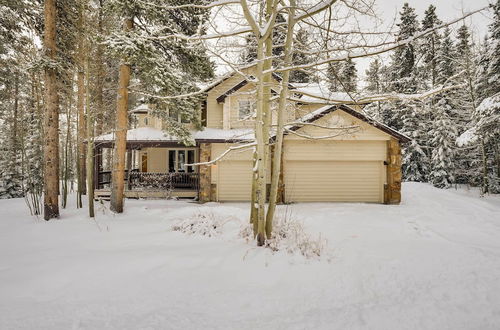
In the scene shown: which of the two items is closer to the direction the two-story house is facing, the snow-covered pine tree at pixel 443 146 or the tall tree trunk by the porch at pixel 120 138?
the tall tree trunk by the porch

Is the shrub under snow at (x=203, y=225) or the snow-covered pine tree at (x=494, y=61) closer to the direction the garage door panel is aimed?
the shrub under snow

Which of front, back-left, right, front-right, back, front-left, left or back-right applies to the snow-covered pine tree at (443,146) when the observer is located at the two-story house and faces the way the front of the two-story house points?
back-left

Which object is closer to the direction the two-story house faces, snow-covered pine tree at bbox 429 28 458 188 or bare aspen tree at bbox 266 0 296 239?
the bare aspen tree

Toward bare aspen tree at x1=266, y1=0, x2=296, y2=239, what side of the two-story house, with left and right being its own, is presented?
front

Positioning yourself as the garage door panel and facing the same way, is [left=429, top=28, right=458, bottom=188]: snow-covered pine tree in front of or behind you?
behind

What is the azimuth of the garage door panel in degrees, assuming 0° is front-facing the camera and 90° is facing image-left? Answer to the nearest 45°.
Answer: approximately 0°

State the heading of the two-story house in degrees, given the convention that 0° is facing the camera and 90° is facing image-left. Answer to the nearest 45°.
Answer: approximately 0°

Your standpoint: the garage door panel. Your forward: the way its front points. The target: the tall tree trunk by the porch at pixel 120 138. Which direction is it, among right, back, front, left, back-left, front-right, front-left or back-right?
front-right
